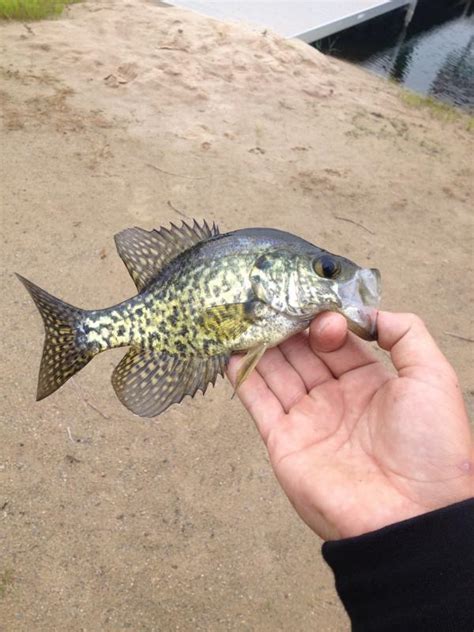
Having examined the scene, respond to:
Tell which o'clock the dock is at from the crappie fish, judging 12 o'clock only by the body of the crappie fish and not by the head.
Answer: The dock is roughly at 9 o'clock from the crappie fish.

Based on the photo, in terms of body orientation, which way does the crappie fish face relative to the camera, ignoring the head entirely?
to the viewer's right

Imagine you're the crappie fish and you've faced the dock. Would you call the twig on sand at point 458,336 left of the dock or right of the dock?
right

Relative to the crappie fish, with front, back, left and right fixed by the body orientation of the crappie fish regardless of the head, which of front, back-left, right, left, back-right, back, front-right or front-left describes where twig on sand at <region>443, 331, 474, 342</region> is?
front-left

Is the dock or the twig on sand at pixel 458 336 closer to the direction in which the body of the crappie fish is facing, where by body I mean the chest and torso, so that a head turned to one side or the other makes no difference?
the twig on sand
